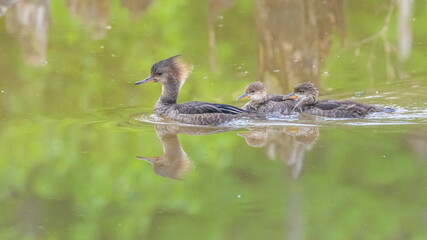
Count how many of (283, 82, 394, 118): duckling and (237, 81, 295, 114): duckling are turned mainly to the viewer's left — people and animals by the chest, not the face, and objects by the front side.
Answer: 2

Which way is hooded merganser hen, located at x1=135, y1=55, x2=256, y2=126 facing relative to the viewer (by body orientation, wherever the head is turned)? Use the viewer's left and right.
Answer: facing to the left of the viewer

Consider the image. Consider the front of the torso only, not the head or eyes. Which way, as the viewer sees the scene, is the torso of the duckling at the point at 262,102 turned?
to the viewer's left

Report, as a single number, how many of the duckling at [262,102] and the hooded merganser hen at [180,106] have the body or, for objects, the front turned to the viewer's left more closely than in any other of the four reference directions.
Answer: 2

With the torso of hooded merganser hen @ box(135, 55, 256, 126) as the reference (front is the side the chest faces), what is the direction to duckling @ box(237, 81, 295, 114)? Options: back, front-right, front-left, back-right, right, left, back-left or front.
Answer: back

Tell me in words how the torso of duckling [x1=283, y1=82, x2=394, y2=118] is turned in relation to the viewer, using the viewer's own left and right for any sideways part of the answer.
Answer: facing to the left of the viewer

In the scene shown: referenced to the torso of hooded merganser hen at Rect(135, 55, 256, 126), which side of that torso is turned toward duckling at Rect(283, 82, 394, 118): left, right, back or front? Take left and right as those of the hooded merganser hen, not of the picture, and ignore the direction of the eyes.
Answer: back
